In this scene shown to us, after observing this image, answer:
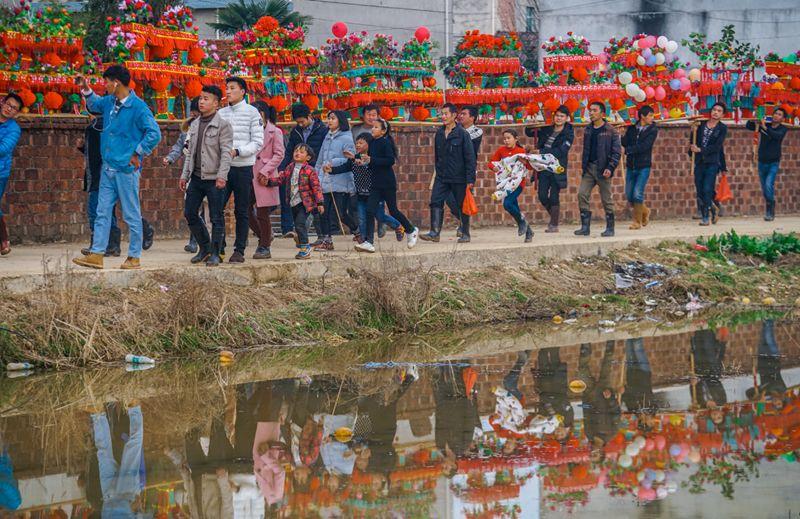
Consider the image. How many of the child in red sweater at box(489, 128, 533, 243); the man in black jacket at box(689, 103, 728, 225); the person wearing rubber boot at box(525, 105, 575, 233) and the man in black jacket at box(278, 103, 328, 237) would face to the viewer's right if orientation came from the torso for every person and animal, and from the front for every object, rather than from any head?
0

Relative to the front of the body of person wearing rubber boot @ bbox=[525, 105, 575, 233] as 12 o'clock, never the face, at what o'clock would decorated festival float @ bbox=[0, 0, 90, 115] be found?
The decorated festival float is roughly at 1 o'clock from the person wearing rubber boot.

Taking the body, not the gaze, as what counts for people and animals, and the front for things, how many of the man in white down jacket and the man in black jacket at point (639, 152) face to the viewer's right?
0

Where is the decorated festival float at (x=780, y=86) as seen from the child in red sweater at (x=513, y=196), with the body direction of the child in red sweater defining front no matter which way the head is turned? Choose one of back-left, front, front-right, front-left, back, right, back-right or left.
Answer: back

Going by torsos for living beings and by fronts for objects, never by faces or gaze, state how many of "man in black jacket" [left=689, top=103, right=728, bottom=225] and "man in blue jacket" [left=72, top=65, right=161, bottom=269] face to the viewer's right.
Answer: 0

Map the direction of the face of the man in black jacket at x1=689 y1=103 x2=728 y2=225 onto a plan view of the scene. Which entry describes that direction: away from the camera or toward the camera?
toward the camera

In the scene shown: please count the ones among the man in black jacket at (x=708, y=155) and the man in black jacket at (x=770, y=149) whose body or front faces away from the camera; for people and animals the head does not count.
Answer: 0

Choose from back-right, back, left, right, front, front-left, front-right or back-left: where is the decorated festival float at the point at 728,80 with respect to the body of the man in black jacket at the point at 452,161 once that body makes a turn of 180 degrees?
front

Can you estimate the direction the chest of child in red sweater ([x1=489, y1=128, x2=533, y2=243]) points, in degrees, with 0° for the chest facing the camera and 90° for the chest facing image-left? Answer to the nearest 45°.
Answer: approximately 45°

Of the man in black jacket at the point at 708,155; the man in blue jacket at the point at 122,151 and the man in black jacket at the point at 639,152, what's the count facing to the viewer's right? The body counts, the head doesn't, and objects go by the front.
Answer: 0

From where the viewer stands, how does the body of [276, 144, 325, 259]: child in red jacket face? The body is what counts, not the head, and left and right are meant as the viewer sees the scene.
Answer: facing the viewer and to the left of the viewer

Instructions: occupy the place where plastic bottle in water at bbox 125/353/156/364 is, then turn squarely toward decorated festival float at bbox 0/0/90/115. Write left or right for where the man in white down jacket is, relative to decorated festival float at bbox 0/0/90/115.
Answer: right

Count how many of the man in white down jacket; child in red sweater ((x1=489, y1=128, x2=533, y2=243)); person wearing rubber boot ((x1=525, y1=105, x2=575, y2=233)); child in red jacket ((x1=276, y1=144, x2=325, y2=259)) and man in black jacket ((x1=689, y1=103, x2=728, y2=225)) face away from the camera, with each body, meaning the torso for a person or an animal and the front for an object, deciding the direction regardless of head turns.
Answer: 0

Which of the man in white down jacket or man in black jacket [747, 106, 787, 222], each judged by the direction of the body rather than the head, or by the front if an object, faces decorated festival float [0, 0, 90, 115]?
the man in black jacket

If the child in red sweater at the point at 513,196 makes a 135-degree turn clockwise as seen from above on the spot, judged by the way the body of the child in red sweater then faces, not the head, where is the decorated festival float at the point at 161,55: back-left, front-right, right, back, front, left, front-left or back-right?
left

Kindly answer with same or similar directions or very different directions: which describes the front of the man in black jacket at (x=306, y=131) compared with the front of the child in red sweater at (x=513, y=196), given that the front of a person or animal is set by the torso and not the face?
same or similar directions

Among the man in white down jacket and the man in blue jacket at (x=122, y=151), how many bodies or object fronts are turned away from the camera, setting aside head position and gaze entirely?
0

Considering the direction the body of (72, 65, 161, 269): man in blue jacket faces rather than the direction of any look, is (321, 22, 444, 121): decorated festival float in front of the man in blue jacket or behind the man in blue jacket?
behind
